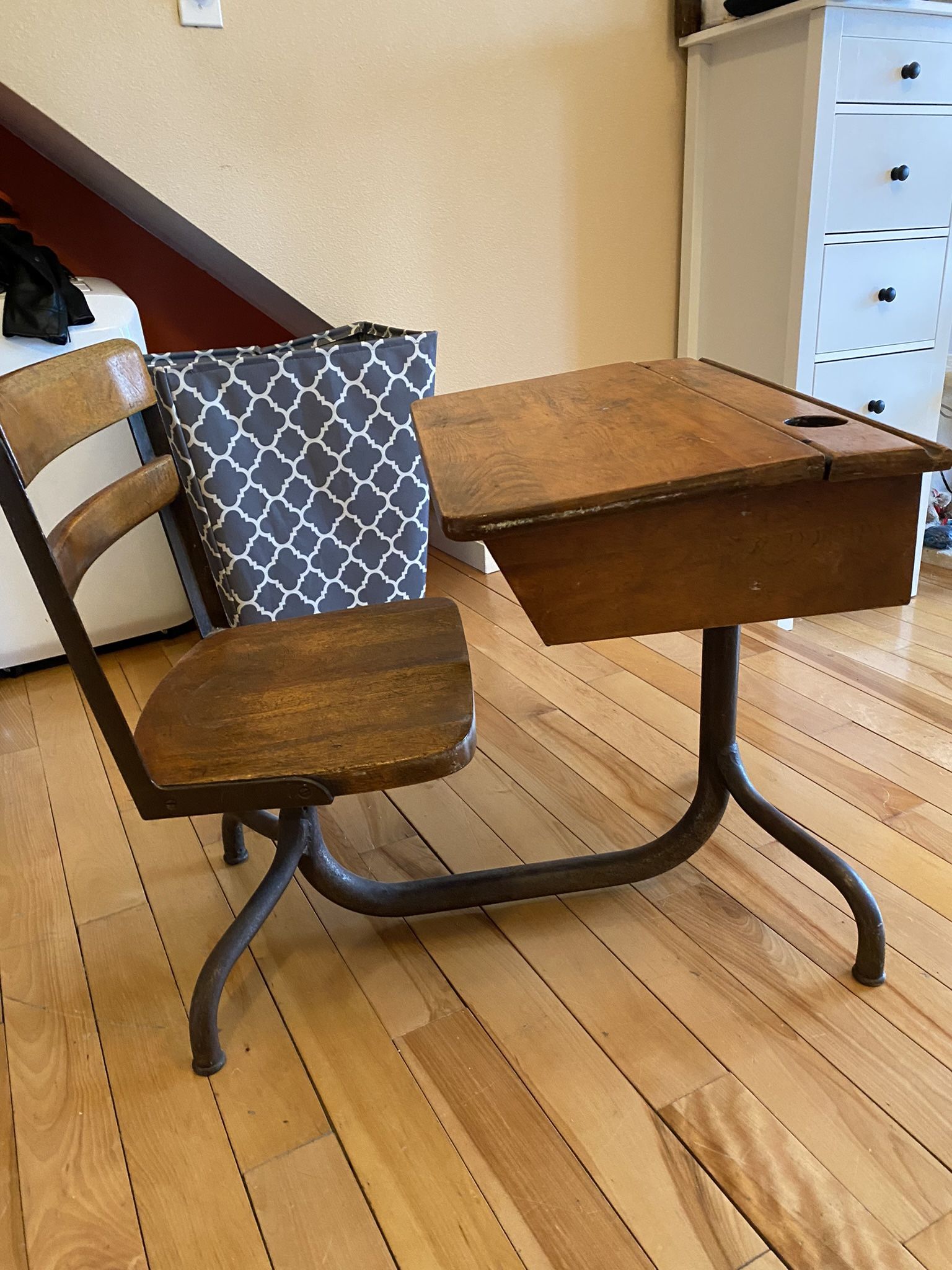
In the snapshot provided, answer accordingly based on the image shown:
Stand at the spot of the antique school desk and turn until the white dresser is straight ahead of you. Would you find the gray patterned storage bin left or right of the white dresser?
left

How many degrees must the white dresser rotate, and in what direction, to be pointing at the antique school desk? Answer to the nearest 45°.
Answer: approximately 45° to its right

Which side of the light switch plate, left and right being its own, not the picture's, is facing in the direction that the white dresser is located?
left

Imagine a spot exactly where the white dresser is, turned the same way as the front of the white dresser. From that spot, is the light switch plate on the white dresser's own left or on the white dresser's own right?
on the white dresser's own right

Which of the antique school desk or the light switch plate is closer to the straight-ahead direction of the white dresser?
the antique school desk

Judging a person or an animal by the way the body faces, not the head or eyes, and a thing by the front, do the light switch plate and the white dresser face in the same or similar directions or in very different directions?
same or similar directions

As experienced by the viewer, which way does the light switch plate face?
facing the viewer

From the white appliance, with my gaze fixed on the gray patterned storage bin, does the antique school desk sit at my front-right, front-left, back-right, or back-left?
front-right

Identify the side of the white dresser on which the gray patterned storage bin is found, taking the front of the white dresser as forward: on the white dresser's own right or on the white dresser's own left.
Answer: on the white dresser's own right

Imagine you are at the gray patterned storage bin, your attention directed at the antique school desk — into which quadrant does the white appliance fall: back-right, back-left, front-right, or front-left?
back-right

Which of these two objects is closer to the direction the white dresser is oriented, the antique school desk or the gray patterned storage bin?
the antique school desk

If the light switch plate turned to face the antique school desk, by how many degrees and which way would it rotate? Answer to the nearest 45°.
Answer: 0° — it already faces it

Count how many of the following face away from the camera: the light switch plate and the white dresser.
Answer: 0

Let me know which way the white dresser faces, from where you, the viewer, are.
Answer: facing the viewer and to the right of the viewer
